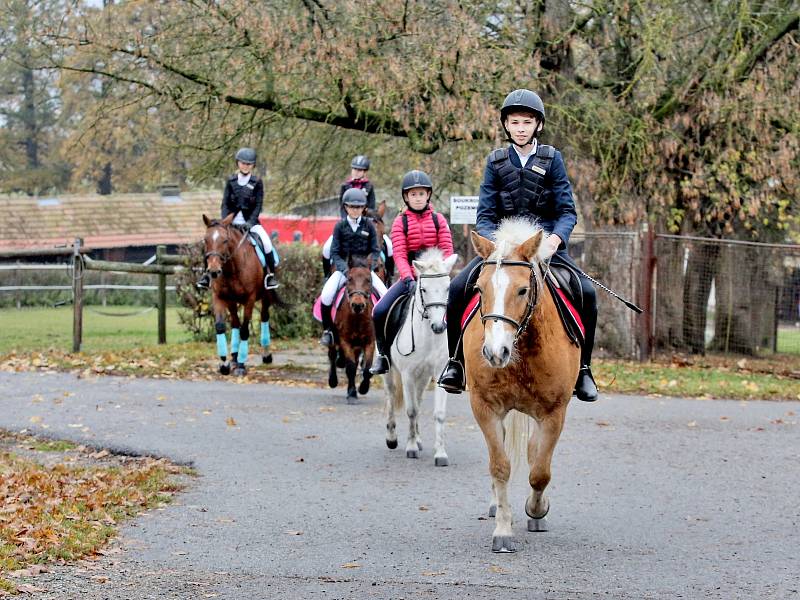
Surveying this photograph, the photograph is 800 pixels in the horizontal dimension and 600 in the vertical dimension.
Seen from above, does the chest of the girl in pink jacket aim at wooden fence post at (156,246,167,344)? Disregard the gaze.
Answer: no

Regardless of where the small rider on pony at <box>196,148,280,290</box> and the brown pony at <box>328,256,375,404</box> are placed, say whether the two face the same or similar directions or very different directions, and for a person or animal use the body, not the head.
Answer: same or similar directions

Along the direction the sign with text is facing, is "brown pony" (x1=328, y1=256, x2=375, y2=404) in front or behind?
in front

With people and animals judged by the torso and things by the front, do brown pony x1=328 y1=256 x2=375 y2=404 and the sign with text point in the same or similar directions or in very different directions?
same or similar directions

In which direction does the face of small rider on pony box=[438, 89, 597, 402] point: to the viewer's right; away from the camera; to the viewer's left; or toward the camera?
toward the camera

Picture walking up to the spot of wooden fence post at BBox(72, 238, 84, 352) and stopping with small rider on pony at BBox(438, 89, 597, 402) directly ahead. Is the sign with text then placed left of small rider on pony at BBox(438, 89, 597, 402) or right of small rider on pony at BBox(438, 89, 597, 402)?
left

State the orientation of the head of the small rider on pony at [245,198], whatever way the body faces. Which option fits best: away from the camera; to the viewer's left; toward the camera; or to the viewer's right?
toward the camera

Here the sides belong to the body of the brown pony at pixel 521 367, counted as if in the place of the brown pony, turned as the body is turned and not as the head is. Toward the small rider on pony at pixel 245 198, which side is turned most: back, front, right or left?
back

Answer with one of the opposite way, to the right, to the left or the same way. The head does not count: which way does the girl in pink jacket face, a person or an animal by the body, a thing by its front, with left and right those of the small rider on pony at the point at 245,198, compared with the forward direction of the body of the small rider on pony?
the same way

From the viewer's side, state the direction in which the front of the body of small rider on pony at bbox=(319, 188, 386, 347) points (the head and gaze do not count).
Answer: toward the camera

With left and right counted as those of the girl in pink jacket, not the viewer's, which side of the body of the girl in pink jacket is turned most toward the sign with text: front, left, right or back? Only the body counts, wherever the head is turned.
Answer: back

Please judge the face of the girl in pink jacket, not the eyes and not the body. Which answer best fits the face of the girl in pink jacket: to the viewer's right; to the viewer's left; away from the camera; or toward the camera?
toward the camera

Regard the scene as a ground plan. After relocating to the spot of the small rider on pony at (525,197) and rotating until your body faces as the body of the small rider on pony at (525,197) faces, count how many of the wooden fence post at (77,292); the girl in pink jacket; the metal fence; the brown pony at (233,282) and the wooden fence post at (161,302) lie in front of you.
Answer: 0

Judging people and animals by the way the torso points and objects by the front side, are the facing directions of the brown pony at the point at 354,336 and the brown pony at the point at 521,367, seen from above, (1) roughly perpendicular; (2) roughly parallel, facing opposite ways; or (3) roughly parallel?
roughly parallel

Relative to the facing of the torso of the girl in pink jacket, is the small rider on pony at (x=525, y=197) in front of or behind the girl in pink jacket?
in front

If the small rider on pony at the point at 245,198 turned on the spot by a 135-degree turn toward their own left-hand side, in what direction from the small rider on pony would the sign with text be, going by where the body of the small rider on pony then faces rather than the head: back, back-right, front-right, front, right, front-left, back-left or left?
front-right

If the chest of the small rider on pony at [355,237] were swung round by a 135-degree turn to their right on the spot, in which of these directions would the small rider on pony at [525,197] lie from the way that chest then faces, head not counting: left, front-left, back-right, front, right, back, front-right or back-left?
back-left

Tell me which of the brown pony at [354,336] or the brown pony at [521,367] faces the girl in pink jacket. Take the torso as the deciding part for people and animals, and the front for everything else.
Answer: the brown pony at [354,336]

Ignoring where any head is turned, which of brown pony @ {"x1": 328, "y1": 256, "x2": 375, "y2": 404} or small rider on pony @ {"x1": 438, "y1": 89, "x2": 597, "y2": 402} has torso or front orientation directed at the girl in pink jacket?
the brown pony

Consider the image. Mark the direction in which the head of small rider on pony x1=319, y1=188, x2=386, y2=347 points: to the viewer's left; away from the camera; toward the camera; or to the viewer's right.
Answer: toward the camera

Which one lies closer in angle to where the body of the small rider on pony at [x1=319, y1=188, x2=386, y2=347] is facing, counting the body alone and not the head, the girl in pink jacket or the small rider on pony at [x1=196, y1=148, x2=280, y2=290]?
the girl in pink jacket

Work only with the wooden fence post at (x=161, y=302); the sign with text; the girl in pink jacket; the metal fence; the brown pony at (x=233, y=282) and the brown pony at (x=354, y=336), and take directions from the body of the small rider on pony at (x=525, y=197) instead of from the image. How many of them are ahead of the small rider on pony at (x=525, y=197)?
0
